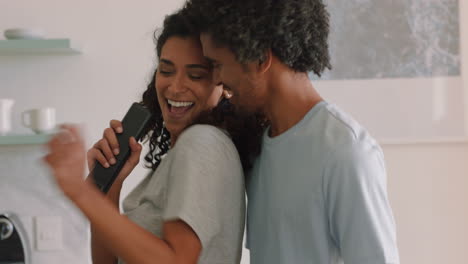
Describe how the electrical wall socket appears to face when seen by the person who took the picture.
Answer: facing the viewer

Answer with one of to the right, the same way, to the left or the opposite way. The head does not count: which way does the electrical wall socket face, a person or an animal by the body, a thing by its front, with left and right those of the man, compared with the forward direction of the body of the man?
to the left

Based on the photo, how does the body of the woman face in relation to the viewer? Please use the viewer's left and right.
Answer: facing to the left of the viewer

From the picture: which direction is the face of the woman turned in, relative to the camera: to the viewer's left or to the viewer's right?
to the viewer's left

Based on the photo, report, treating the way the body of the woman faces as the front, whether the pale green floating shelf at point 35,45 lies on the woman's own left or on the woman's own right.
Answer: on the woman's own right
